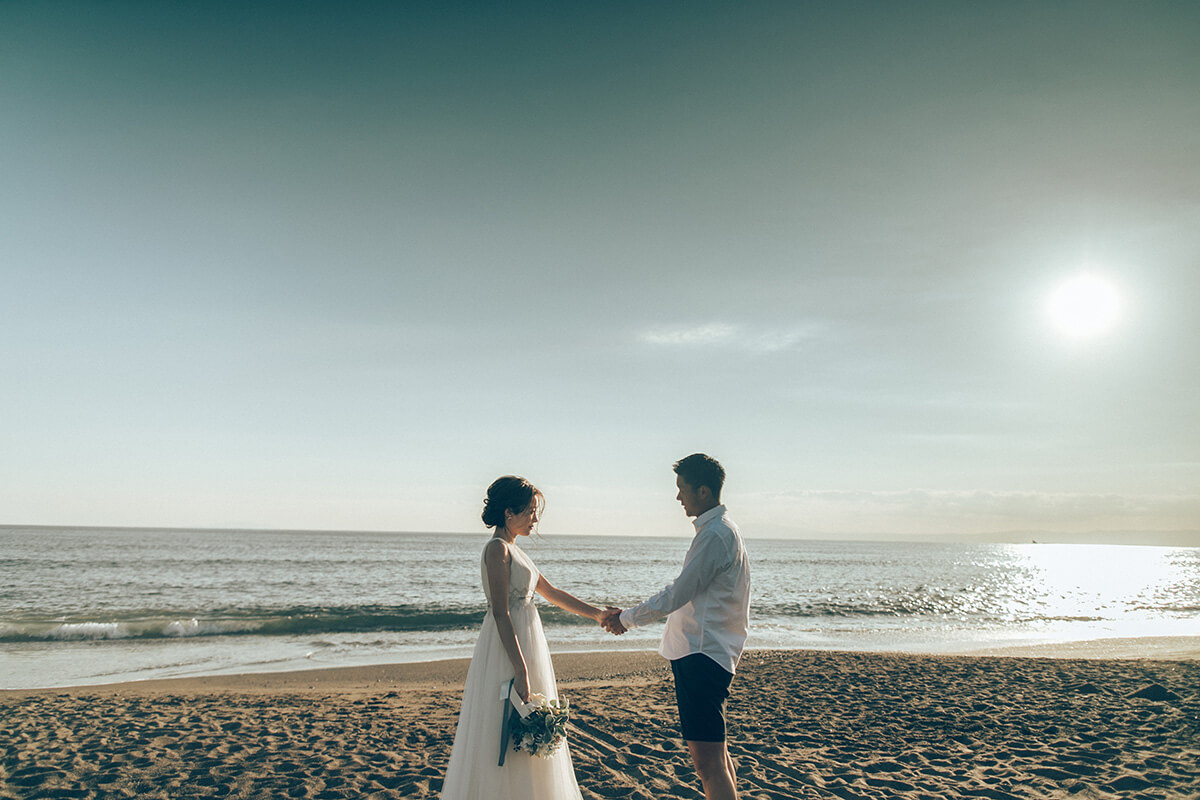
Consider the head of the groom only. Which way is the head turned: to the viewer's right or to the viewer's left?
to the viewer's left

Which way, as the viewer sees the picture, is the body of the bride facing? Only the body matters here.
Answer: to the viewer's right

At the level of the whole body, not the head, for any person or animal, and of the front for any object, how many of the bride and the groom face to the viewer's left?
1

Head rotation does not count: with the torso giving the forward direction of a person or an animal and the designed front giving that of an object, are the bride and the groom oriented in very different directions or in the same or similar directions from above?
very different directions

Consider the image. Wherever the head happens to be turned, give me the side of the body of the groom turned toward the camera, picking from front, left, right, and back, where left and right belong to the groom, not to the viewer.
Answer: left

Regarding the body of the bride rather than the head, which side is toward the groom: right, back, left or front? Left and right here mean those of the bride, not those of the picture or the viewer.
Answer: front

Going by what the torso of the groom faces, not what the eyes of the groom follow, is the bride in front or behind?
in front
